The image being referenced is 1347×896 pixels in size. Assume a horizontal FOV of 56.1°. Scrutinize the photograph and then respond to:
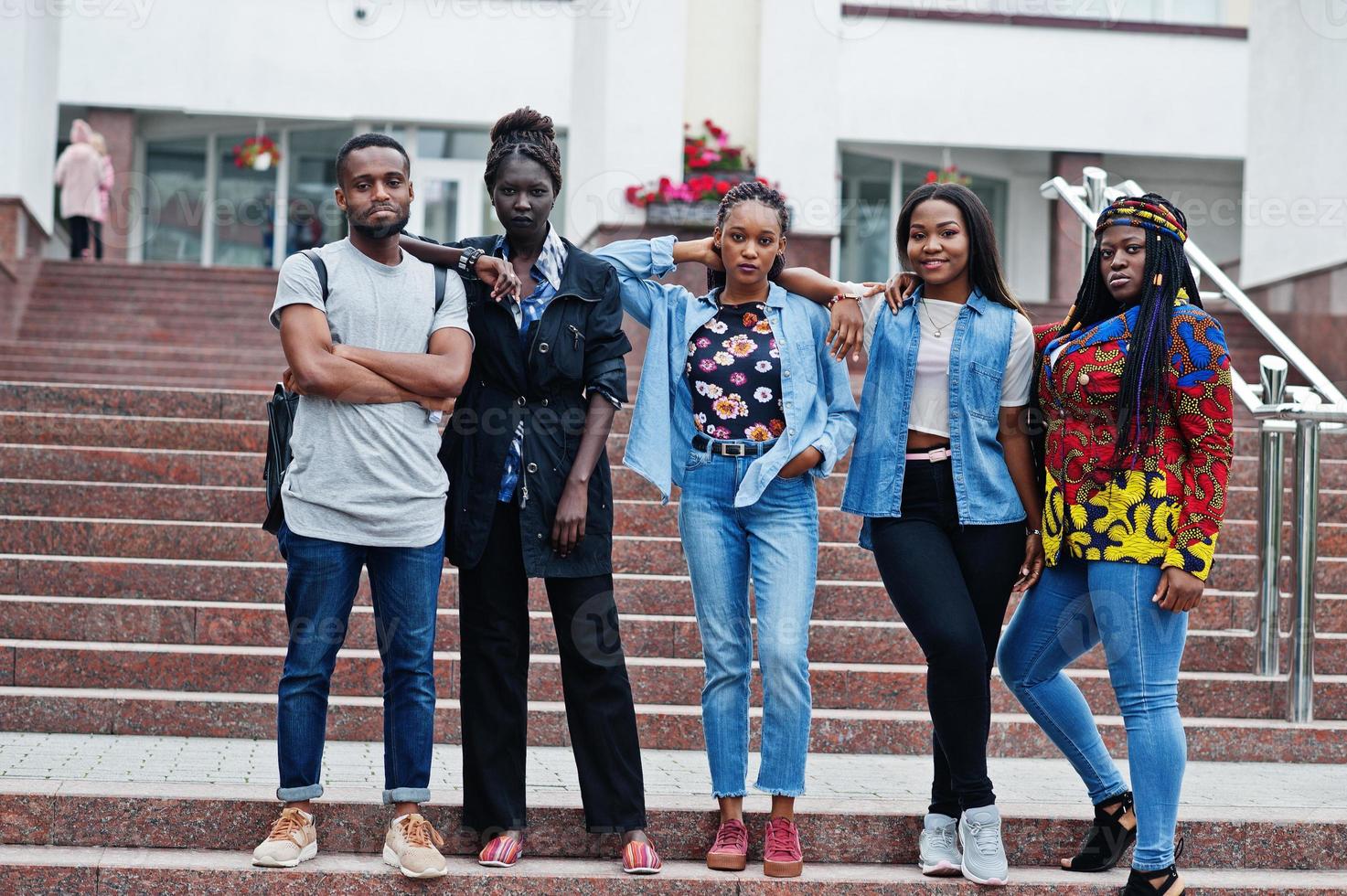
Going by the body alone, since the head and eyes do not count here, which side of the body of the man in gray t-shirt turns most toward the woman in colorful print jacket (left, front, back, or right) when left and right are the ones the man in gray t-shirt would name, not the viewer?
left

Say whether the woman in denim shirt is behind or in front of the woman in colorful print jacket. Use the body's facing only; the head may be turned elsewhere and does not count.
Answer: in front

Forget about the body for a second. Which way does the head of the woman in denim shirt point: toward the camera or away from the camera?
toward the camera

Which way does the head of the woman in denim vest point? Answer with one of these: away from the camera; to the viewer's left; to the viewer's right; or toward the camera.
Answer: toward the camera

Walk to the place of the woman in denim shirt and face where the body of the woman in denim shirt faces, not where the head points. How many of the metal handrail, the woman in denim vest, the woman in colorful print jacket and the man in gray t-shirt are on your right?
1

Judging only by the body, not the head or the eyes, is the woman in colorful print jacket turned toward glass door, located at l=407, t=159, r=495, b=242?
no

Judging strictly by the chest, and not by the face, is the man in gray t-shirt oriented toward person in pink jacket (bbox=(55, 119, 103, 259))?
no

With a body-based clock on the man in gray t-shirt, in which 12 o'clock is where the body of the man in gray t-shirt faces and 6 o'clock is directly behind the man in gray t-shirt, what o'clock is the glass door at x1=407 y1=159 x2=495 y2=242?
The glass door is roughly at 6 o'clock from the man in gray t-shirt.

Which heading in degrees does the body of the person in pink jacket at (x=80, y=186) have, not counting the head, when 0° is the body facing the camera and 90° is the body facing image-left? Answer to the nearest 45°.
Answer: approximately 180°

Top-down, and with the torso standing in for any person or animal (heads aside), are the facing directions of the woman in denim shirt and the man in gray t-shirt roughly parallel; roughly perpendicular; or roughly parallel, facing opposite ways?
roughly parallel

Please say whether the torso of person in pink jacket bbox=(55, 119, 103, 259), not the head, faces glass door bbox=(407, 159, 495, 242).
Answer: no

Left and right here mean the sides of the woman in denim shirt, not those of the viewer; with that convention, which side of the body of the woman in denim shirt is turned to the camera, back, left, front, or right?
front

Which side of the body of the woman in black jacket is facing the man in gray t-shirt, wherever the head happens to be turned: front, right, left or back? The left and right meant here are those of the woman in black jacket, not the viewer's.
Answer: right

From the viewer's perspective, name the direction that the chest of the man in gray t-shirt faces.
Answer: toward the camera

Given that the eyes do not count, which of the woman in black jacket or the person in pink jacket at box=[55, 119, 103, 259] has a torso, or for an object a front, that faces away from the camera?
the person in pink jacket

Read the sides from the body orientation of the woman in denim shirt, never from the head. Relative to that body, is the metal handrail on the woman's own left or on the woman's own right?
on the woman's own left
